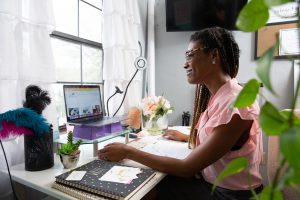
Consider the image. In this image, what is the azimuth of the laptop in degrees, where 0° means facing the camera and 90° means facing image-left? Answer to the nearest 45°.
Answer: approximately 315°

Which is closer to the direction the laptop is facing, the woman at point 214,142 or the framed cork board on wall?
the woman

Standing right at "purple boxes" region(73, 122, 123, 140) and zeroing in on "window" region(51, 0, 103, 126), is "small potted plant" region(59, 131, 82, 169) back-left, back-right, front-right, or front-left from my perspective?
back-left

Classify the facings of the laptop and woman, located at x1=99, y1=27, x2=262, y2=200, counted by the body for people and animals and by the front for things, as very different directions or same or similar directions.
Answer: very different directions

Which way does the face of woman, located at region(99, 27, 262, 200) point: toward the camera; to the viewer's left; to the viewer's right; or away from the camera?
to the viewer's left

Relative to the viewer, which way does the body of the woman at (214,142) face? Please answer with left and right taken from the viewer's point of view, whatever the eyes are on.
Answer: facing to the left of the viewer

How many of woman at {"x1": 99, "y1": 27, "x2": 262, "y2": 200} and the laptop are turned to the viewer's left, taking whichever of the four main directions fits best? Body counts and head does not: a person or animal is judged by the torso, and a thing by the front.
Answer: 1

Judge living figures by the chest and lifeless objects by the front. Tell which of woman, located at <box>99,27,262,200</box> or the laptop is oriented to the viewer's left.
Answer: the woman

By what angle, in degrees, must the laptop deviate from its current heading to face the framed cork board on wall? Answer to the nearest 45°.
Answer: approximately 45° to its left
